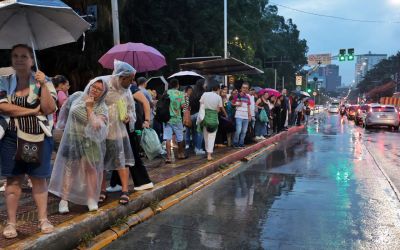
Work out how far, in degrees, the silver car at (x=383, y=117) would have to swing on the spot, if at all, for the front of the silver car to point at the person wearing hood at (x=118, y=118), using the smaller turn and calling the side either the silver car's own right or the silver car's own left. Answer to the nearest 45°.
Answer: approximately 180°

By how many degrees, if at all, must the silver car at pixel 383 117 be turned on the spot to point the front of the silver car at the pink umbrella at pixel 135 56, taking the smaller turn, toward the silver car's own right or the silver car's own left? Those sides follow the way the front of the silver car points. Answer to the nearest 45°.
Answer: approximately 180°

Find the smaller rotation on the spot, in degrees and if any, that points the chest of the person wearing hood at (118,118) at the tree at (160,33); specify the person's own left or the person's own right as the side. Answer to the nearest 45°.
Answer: approximately 135° to the person's own left

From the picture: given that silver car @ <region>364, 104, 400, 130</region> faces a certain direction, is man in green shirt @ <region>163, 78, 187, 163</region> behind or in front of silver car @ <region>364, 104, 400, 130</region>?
behind

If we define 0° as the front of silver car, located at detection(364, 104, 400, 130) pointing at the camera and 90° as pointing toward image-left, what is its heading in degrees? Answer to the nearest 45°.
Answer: approximately 180°

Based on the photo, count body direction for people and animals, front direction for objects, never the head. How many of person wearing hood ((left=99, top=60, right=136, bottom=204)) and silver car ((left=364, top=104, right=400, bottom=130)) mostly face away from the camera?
1

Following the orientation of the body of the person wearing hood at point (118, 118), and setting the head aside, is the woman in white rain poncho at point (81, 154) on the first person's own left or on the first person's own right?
on the first person's own right

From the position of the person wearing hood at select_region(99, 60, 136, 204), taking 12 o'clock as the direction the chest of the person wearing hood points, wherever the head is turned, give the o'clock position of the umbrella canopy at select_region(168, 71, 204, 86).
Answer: The umbrella canopy is roughly at 8 o'clock from the person wearing hood.

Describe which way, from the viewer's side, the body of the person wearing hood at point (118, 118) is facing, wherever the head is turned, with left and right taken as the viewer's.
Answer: facing the viewer and to the right of the viewer

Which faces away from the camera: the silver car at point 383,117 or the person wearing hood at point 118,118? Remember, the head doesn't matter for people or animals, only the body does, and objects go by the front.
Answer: the silver car
